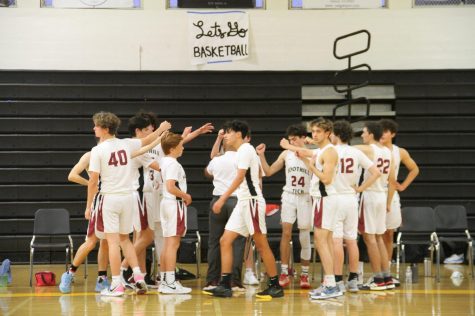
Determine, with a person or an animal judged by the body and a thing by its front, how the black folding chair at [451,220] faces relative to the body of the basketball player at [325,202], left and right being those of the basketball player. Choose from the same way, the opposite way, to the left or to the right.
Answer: to the left

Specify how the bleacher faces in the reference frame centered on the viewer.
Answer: facing the viewer

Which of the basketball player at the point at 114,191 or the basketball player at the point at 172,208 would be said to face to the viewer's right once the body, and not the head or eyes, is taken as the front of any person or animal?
the basketball player at the point at 172,208

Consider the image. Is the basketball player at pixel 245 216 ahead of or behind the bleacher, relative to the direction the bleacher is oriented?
ahead

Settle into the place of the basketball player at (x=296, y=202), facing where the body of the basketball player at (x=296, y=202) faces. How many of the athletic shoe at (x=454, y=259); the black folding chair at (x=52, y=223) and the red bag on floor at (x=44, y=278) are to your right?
2

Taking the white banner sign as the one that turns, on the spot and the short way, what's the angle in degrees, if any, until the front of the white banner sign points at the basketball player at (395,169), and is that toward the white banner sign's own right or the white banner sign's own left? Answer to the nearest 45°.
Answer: approximately 45° to the white banner sign's own left

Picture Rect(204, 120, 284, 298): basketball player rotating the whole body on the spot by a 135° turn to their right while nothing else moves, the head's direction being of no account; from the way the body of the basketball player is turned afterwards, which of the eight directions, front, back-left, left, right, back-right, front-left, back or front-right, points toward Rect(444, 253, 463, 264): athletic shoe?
front

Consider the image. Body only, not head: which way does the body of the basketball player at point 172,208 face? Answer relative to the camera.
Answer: to the viewer's right

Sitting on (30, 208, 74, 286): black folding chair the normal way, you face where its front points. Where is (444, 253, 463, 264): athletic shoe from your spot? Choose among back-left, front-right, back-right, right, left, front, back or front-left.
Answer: left

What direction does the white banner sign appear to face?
toward the camera

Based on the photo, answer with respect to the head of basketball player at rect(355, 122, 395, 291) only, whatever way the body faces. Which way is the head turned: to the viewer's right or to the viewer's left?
to the viewer's left

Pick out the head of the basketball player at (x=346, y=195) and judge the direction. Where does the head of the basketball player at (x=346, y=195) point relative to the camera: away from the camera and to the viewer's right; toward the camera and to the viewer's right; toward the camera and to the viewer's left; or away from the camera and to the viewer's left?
away from the camera and to the viewer's left

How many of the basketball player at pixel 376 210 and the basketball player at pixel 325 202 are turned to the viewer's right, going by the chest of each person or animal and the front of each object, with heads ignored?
0
